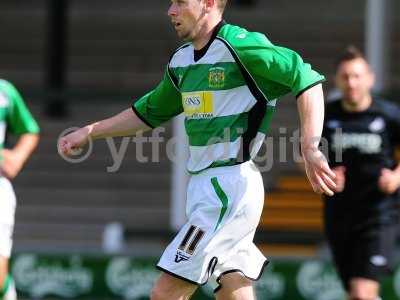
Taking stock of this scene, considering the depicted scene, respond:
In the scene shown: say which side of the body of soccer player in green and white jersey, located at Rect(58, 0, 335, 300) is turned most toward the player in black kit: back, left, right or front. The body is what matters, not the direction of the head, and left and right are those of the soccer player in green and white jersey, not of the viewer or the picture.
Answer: back

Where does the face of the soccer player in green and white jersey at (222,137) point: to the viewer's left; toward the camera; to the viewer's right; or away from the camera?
to the viewer's left

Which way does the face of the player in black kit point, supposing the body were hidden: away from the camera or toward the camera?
toward the camera

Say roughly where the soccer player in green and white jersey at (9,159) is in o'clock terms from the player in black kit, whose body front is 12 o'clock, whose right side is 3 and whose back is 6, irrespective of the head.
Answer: The soccer player in green and white jersey is roughly at 2 o'clock from the player in black kit.

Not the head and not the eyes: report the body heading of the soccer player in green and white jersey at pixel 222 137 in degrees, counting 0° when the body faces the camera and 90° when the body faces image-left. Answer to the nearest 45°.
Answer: approximately 45°

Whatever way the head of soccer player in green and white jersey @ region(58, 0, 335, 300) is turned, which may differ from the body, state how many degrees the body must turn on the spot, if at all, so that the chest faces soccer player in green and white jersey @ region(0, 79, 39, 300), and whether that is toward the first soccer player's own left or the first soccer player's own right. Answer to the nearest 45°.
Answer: approximately 90° to the first soccer player's own right

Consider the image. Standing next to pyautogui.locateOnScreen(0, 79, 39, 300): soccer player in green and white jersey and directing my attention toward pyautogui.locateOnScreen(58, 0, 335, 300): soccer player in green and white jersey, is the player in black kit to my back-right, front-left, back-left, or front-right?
front-left

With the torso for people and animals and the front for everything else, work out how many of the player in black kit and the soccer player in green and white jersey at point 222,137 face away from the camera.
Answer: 0

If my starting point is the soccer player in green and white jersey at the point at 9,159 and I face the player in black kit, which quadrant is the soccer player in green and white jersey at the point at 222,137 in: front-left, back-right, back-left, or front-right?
front-right

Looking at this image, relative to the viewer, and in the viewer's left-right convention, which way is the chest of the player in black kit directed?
facing the viewer

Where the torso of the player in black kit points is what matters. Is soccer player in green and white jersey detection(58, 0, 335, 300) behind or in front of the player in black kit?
in front
